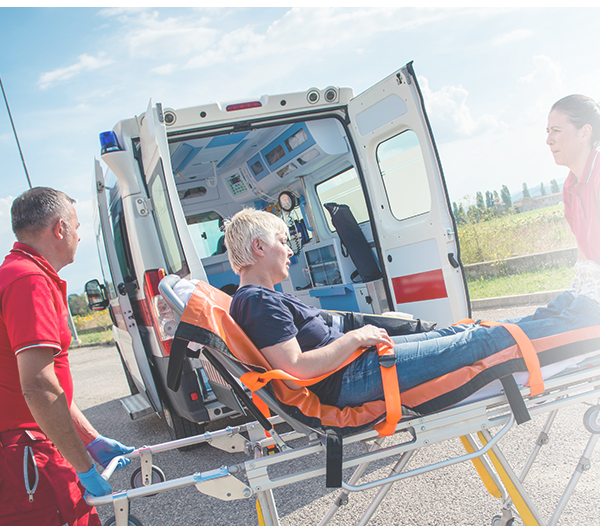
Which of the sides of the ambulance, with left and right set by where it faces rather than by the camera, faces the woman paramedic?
back

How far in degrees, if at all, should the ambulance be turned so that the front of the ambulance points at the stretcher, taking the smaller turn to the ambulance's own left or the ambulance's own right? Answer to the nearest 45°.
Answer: approximately 135° to the ambulance's own left

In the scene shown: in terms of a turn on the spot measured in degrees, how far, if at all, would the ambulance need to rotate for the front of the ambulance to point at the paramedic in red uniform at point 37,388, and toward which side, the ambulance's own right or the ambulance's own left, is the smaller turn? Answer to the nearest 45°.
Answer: approximately 90° to the ambulance's own left

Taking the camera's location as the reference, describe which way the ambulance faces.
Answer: facing away from the viewer and to the left of the viewer
